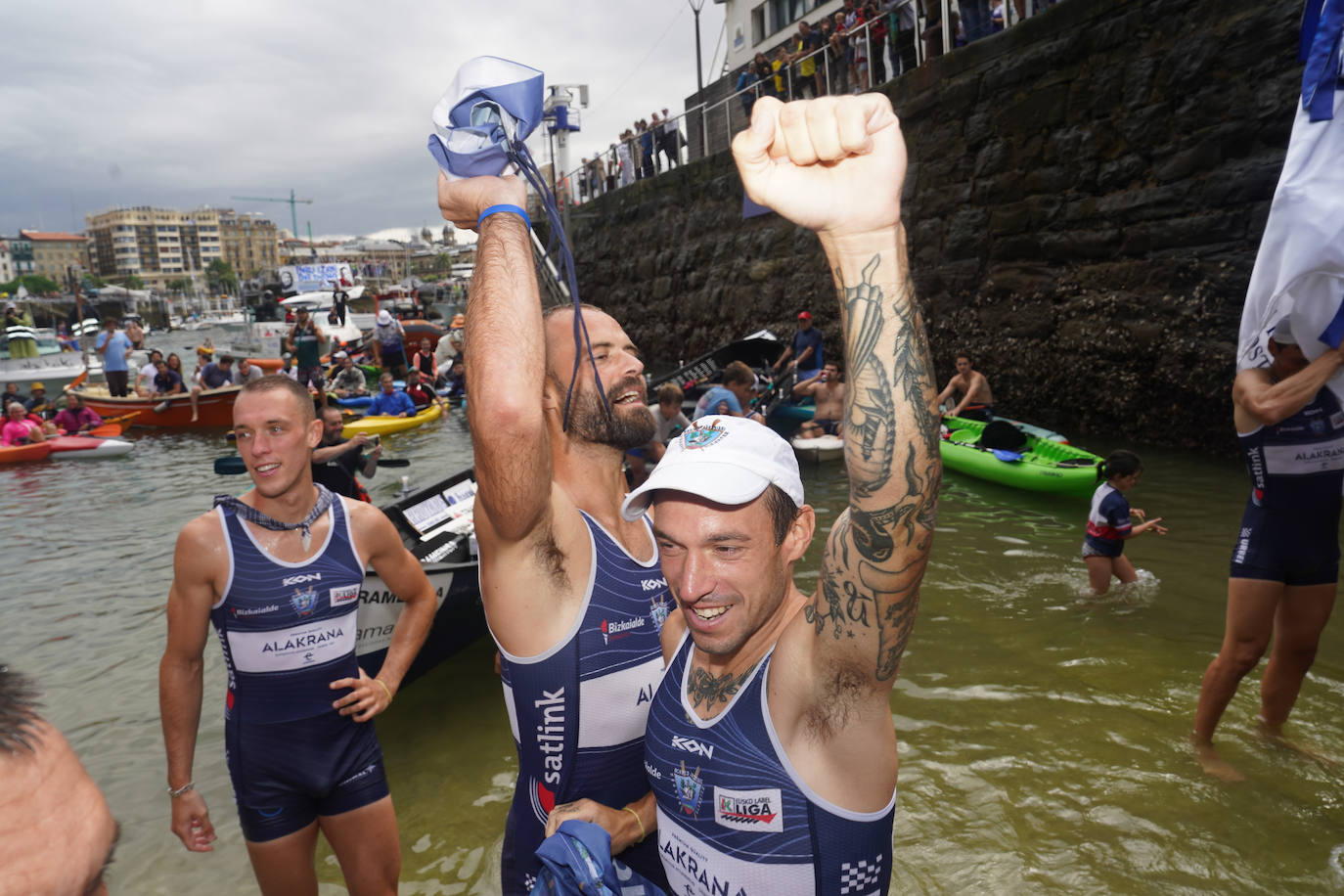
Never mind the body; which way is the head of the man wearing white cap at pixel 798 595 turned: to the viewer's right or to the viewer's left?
to the viewer's left

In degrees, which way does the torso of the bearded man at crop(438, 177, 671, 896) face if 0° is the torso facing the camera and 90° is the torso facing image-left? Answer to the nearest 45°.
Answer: approximately 315°

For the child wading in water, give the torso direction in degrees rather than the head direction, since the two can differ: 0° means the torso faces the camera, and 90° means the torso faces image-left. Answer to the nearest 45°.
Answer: approximately 270°

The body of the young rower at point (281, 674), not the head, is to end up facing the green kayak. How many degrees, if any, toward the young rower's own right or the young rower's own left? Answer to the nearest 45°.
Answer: approximately 135° to the young rower's own left
